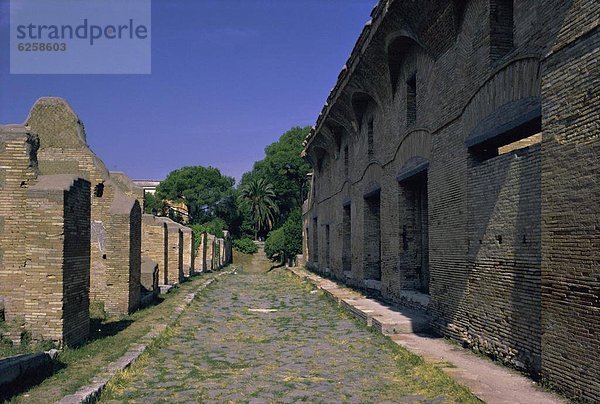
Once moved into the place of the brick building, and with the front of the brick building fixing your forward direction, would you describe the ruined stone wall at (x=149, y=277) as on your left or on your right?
on your right

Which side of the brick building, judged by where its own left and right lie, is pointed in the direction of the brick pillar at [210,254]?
right

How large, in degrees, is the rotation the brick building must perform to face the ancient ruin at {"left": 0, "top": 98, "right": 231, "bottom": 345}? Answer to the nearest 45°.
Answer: approximately 45° to its right

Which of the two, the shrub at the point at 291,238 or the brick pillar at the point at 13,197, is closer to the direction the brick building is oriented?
the brick pillar

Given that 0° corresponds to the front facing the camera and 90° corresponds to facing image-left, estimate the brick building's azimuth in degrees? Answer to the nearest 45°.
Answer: approximately 45°

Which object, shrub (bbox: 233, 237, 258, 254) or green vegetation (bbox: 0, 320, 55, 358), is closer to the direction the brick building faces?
the green vegetation

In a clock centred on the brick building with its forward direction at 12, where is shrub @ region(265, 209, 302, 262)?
The shrub is roughly at 4 o'clock from the brick building.

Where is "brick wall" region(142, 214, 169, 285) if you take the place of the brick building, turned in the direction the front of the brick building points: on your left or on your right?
on your right

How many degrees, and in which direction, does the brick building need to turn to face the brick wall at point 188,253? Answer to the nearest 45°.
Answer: approximately 90° to its right
